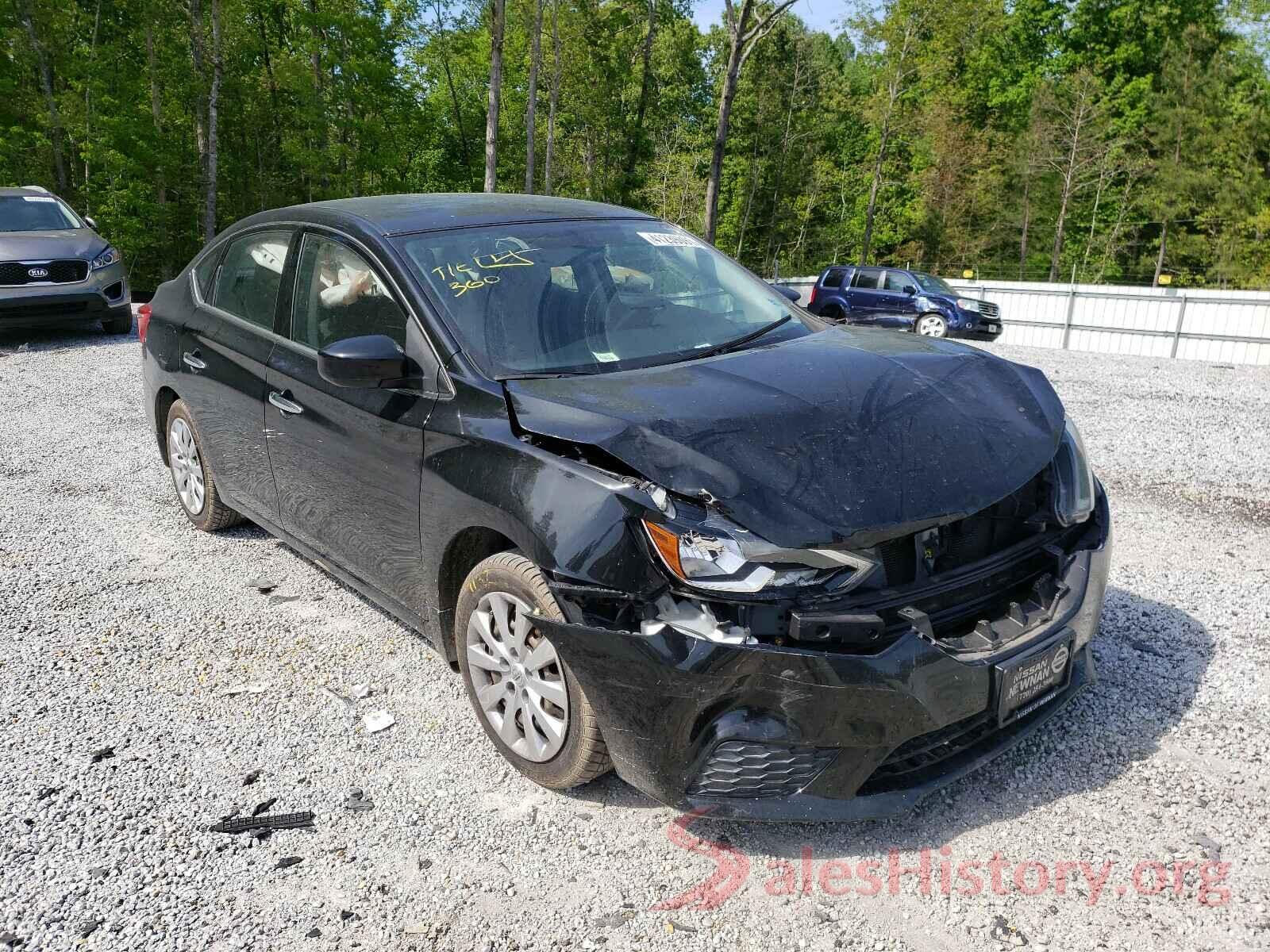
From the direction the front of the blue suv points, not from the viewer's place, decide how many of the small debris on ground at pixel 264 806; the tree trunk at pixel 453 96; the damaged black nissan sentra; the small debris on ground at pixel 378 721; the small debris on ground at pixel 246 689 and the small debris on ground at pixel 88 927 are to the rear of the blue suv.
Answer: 1

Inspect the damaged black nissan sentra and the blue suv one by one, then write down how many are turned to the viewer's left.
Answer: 0

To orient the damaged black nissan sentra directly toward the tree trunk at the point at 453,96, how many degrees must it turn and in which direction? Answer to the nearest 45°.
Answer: approximately 135° to its left

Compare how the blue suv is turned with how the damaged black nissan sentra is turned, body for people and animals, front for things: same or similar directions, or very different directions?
same or similar directions

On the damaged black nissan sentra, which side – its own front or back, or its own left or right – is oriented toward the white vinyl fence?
left

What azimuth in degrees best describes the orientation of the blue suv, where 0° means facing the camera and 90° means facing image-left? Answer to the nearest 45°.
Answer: approximately 315°

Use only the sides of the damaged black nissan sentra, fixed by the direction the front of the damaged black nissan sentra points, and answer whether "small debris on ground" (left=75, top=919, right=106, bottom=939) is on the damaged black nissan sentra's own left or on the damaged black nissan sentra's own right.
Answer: on the damaged black nissan sentra's own right

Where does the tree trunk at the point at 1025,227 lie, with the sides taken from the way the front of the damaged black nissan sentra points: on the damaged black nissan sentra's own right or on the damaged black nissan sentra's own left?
on the damaged black nissan sentra's own left

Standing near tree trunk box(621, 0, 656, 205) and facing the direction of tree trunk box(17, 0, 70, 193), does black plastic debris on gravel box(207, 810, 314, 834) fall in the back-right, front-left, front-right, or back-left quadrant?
front-left

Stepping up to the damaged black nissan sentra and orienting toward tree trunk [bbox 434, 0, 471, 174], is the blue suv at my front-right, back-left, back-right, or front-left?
front-right

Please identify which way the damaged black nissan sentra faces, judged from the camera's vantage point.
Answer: facing the viewer and to the right of the viewer

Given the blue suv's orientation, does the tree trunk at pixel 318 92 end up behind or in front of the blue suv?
behind

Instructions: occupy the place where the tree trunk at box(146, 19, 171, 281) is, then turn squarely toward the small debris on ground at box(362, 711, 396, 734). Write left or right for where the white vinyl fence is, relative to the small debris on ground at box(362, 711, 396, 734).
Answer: left

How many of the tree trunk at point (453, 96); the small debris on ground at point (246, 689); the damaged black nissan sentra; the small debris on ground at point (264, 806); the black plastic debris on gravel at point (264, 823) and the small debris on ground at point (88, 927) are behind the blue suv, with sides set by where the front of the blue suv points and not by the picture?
1

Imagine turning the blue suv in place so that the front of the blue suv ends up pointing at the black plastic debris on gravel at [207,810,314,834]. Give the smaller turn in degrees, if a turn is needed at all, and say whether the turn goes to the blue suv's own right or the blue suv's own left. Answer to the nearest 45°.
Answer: approximately 45° to the blue suv's own right

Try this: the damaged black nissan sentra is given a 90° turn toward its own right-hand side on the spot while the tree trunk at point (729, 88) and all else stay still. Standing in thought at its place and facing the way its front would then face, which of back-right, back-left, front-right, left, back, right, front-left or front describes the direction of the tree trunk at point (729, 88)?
back-right

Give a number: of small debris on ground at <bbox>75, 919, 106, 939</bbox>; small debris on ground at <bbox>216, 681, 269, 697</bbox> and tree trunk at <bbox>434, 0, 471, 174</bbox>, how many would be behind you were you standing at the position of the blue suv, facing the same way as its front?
1
